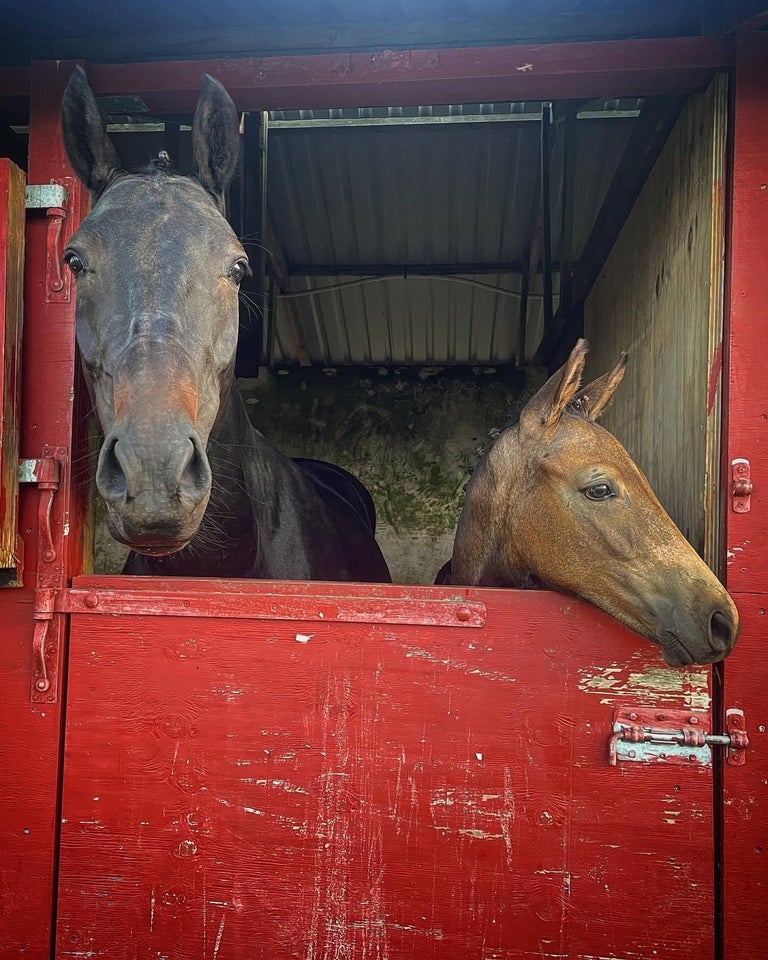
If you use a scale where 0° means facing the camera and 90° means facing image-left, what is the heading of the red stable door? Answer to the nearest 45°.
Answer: approximately 0°
